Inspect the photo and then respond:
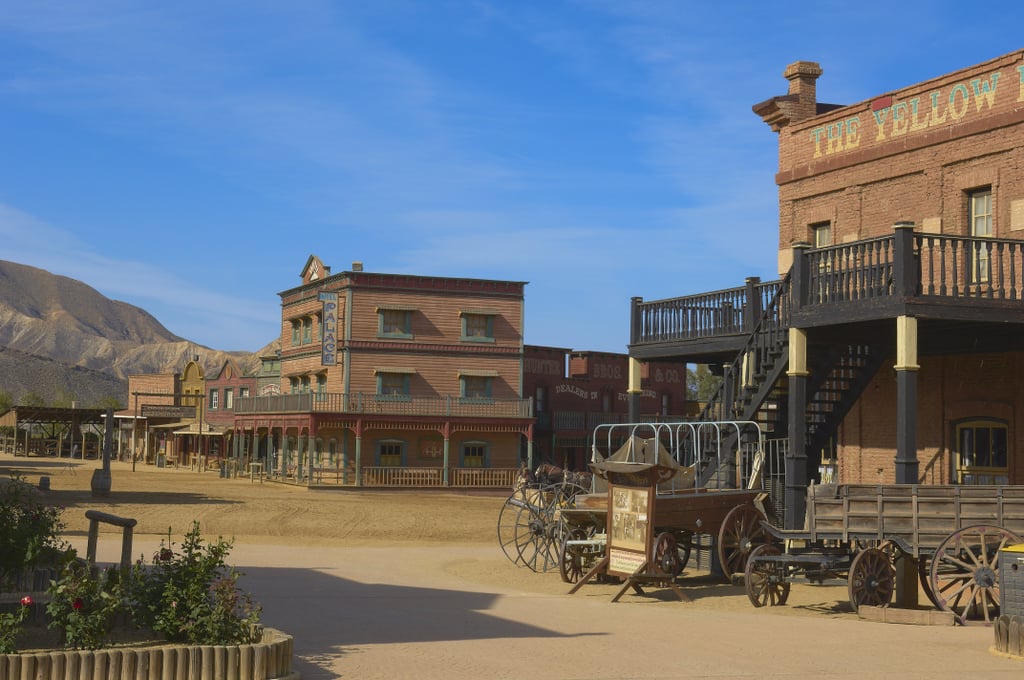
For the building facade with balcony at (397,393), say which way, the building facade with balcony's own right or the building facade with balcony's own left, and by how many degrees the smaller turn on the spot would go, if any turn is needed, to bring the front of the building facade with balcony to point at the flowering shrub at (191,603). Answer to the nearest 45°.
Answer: approximately 45° to the building facade with balcony's own left

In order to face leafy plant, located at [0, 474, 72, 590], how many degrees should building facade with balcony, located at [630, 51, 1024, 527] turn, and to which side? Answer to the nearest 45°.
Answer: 0° — it already faces it

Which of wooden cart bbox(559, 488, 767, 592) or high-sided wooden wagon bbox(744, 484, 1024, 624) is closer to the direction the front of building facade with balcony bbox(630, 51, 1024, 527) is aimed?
the wooden cart

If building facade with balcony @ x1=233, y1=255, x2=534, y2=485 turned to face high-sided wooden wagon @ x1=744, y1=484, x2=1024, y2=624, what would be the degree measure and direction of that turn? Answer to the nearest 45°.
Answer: approximately 45° to its left

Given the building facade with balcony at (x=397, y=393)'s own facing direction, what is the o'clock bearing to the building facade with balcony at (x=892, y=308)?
the building facade with balcony at (x=892, y=308) is roughly at 12 o'clock from the building facade with balcony at (x=397, y=393).

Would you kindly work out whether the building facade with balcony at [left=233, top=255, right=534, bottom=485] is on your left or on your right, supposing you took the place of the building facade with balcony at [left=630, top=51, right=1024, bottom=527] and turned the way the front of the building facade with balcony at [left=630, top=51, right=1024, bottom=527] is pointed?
on your right

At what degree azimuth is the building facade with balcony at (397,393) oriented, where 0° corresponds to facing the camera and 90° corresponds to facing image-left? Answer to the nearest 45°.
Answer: approximately 45°

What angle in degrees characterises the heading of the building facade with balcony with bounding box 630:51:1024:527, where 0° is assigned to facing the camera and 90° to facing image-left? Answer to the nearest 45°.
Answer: approximately 45°

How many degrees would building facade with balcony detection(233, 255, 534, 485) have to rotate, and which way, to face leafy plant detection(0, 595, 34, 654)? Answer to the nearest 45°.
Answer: approximately 45° to its left

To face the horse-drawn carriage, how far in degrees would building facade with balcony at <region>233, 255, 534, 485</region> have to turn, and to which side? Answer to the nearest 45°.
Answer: approximately 45° to its left
